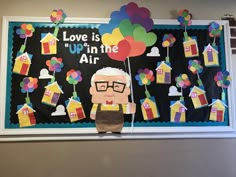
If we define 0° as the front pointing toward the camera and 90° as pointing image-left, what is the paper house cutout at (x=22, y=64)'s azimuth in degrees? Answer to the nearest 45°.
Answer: approximately 0°

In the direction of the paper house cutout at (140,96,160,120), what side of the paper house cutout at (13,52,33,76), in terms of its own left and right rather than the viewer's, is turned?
left

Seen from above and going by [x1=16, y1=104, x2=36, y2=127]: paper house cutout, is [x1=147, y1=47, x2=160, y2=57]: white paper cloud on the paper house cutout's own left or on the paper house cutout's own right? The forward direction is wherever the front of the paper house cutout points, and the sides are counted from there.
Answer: on the paper house cutout's own left

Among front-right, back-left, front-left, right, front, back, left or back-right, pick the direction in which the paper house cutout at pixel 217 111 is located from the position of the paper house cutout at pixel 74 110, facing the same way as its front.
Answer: left

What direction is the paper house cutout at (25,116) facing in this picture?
toward the camera

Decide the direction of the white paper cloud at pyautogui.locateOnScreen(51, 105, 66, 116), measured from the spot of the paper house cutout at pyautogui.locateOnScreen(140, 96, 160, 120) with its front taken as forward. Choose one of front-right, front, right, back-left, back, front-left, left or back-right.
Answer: right

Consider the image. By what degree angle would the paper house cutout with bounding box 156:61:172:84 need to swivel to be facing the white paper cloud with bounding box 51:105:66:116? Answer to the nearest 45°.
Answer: approximately 90° to its right

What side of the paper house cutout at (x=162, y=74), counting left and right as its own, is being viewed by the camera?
front

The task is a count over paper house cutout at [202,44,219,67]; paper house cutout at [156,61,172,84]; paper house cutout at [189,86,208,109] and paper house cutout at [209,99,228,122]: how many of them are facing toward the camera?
4

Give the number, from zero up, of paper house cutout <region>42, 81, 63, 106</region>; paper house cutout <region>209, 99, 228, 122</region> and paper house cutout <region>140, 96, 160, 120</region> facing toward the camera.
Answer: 3

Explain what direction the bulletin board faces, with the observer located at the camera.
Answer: facing the viewer

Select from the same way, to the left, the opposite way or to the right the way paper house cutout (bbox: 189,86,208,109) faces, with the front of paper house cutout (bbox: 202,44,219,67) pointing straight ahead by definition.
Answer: the same way
